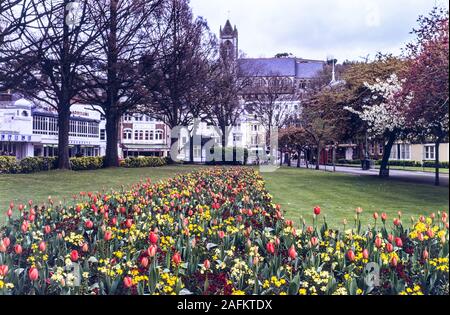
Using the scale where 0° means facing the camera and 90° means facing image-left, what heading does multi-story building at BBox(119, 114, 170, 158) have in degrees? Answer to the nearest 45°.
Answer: approximately 0°

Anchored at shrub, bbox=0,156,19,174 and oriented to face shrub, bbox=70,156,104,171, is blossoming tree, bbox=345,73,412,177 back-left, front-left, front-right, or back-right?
front-right

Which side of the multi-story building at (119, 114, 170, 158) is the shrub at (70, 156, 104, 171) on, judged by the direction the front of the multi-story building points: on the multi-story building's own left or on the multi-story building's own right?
on the multi-story building's own right

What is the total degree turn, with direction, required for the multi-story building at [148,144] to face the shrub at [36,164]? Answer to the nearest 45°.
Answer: approximately 45° to its right

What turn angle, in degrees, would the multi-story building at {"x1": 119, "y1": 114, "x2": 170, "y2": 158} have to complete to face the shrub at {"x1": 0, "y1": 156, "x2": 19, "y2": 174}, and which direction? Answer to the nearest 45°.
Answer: approximately 45° to its right

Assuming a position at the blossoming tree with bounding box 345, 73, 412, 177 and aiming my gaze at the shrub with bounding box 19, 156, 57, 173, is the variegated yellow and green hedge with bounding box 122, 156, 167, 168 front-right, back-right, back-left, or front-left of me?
front-right

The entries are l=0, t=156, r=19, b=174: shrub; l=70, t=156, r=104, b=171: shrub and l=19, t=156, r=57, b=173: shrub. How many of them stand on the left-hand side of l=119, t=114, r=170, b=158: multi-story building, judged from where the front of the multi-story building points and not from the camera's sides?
0

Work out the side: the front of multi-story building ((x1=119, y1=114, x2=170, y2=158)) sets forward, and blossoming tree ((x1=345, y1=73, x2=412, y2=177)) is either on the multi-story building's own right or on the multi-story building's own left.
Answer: on the multi-story building's own left

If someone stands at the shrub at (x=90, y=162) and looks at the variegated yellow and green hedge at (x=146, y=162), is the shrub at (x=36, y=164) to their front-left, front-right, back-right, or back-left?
back-right

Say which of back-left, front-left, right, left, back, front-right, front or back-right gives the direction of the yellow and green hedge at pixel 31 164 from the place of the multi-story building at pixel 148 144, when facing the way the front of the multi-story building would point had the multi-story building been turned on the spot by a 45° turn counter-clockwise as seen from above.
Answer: right
